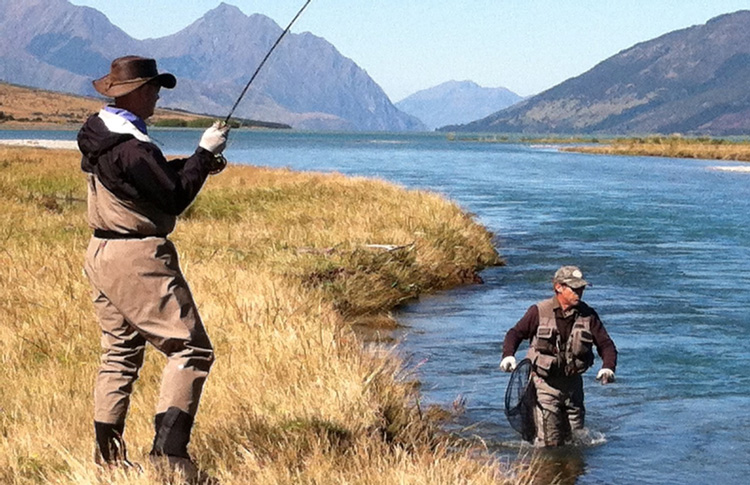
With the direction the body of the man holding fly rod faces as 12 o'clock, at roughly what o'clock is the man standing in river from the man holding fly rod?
The man standing in river is roughly at 11 o'clock from the man holding fly rod.

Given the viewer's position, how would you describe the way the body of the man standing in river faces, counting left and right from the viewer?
facing the viewer

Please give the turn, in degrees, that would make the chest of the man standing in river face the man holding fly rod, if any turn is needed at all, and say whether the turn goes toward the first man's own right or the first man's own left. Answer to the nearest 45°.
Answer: approximately 45° to the first man's own right
